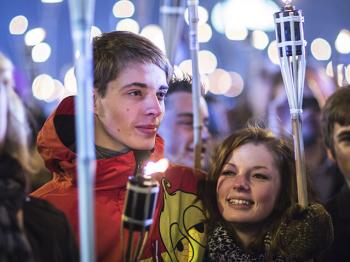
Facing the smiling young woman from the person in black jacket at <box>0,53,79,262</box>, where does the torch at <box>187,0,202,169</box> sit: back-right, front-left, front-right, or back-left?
front-left

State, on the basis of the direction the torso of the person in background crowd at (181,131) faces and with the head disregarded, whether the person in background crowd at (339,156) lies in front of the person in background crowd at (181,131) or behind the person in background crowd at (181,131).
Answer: in front

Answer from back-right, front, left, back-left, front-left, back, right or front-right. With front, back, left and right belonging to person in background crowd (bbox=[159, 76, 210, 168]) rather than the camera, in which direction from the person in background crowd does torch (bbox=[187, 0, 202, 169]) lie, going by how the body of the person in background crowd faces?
front-right

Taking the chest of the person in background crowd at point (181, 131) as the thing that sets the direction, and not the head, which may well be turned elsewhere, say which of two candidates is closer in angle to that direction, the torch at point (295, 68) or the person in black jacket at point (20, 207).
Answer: the torch

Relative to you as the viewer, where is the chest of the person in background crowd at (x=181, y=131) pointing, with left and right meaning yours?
facing the viewer and to the right of the viewer

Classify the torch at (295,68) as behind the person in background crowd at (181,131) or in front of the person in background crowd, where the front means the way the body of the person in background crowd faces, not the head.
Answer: in front

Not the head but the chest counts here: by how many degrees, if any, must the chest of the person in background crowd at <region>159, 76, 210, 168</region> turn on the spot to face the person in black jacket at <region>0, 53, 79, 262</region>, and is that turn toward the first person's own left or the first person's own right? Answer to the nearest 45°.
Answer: approximately 45° to the first person's own right

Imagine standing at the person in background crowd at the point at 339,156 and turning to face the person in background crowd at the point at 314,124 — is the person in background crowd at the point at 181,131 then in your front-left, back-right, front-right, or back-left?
front-left

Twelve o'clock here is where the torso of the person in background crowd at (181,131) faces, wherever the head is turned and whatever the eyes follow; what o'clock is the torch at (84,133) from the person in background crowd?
The torch is roughly at 2 o'clock from the person in background crowd.
